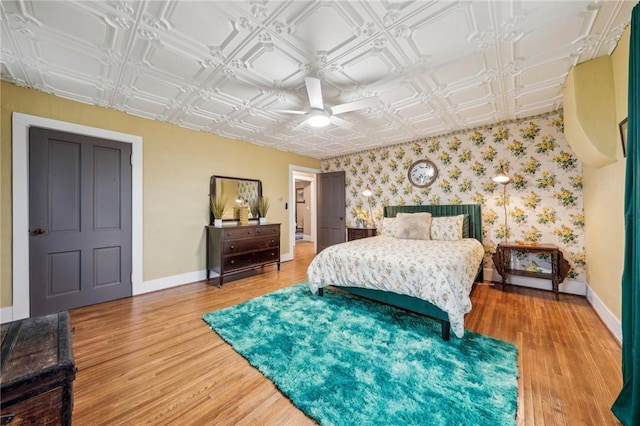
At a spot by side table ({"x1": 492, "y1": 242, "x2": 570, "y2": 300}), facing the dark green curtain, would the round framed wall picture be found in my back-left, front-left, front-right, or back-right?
back-right

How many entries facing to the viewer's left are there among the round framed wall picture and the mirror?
0

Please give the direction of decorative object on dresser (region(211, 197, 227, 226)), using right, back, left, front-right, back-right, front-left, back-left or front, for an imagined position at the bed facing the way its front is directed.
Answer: front-right

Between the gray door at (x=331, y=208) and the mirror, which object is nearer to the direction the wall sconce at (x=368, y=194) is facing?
the mirror

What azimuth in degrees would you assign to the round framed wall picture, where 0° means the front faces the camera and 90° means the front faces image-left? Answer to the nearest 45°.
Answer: approximately 0°

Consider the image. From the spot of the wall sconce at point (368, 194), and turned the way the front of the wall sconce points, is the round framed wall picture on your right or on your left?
on your left

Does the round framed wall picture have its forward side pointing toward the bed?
yes

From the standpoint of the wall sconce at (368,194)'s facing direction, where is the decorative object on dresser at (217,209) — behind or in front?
in front

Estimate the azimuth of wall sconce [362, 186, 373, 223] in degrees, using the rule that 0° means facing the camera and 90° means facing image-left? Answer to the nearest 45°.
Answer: approximately 45°

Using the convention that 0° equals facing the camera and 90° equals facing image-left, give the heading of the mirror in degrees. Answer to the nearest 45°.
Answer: approximately 315°

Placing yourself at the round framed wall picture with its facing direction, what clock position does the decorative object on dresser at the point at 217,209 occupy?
The decorative object on dresser is roughly at 2 o'clock from the round framed wall picture.

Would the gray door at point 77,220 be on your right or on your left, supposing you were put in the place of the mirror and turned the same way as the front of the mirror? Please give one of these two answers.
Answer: on your right

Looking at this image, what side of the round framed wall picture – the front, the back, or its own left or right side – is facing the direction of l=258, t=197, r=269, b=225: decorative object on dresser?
right
